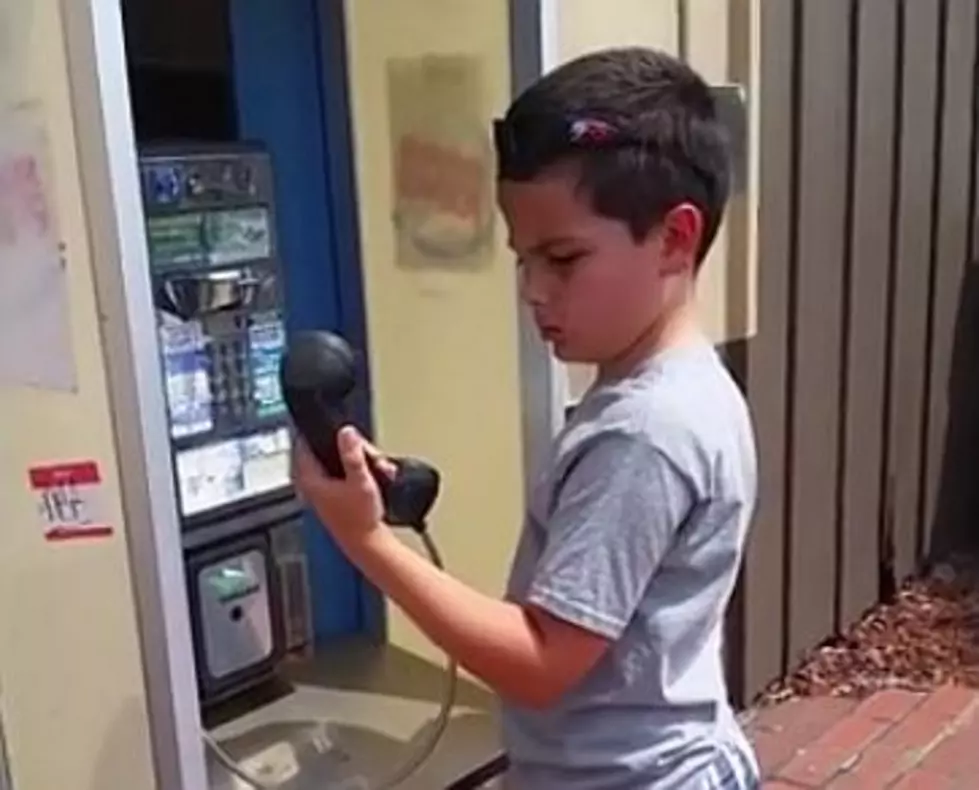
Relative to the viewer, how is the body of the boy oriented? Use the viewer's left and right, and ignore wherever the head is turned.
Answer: facing to the left of the viewer

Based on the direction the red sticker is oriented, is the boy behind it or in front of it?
in front

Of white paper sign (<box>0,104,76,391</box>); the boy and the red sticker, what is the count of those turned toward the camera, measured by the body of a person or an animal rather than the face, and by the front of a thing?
2

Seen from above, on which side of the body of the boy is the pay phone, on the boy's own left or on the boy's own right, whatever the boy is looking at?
on the boy's own right

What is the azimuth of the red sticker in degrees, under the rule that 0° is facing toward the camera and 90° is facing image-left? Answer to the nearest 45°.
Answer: approximately 0°

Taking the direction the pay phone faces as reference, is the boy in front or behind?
in front
